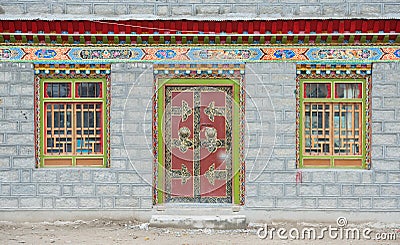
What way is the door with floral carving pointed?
toward the camera

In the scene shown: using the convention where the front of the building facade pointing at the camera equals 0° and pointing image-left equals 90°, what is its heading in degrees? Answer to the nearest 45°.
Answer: approximately 0°

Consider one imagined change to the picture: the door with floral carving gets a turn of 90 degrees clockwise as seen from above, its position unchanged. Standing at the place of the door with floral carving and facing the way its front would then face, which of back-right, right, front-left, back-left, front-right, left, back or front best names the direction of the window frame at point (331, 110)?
back
